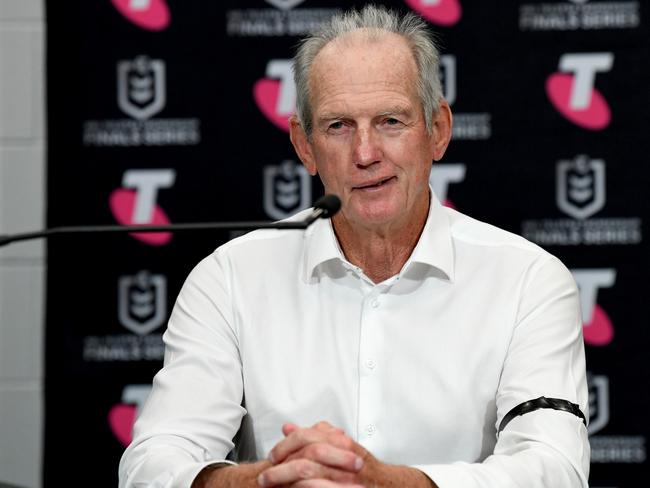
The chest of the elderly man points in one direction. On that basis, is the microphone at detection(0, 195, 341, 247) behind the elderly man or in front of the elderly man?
in front

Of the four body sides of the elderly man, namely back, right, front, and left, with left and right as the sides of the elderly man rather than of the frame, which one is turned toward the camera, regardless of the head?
front

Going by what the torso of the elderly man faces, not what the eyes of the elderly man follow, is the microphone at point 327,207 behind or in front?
in front

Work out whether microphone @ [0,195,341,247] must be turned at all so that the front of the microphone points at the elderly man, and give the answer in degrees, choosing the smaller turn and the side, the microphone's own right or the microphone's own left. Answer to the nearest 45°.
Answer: approximately 45° to the microphone's own left

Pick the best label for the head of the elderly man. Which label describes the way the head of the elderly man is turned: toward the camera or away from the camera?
toward the camera
